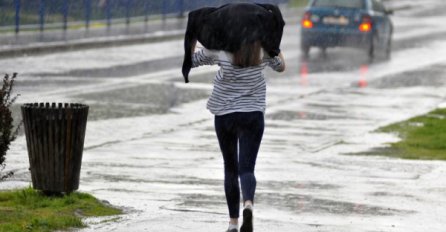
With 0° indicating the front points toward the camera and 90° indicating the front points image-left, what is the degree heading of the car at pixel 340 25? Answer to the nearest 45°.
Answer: approximately 180°

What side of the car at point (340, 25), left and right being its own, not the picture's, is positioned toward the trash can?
back
